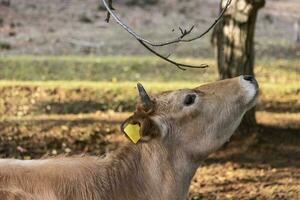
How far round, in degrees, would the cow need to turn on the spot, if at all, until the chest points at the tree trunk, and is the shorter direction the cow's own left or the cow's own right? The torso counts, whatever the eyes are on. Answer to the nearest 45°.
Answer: approximately 90° to the cow's own left

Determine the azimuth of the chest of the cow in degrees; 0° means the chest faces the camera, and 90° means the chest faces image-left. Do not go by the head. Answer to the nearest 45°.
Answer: approximately 270°
